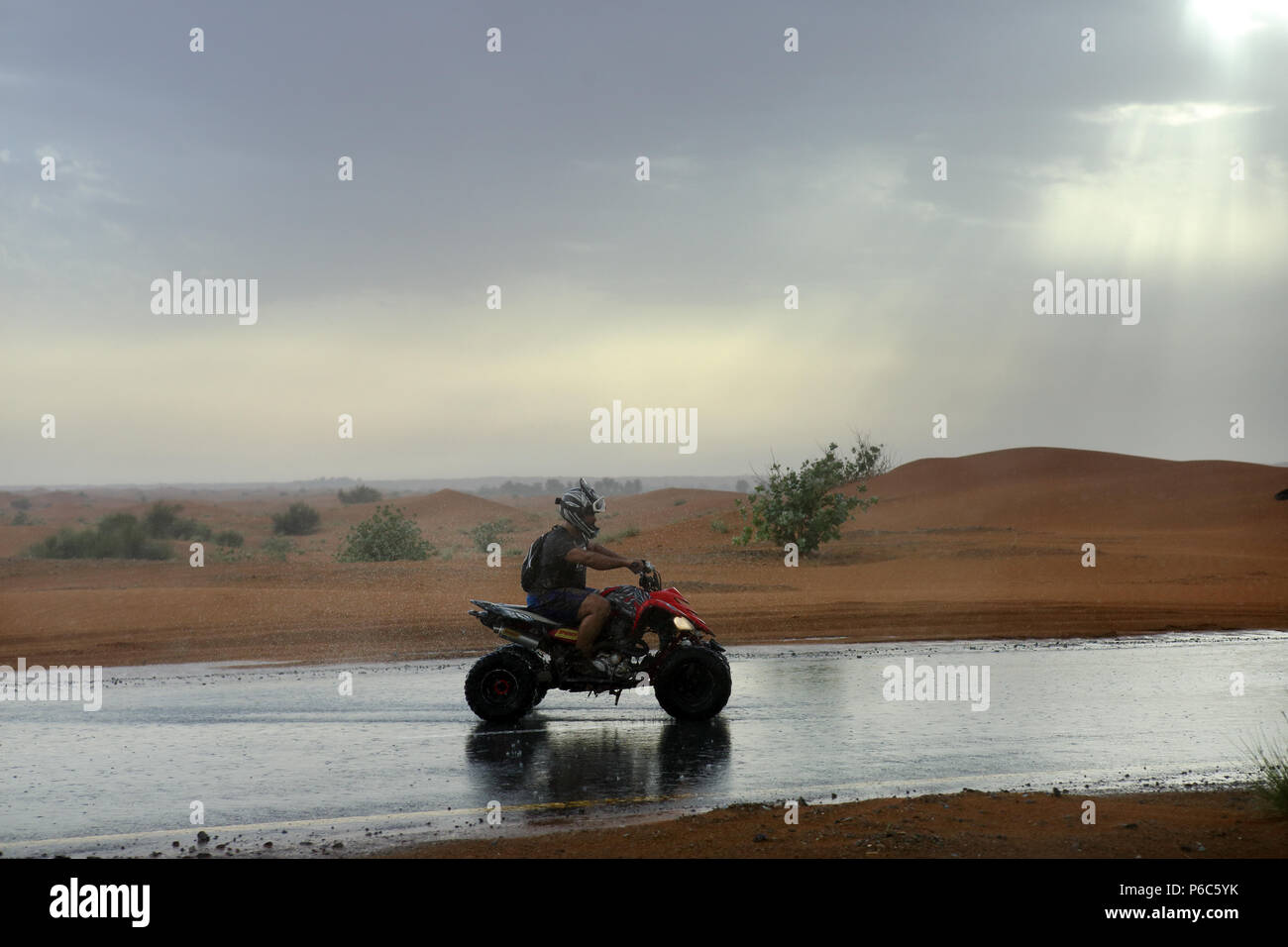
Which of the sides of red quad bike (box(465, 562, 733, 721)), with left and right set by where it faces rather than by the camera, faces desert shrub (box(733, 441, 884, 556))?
left

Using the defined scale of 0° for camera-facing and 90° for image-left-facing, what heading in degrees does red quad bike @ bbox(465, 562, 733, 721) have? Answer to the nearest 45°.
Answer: approximately 270°

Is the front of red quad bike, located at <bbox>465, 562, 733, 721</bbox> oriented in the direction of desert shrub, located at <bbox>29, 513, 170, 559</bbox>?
no
